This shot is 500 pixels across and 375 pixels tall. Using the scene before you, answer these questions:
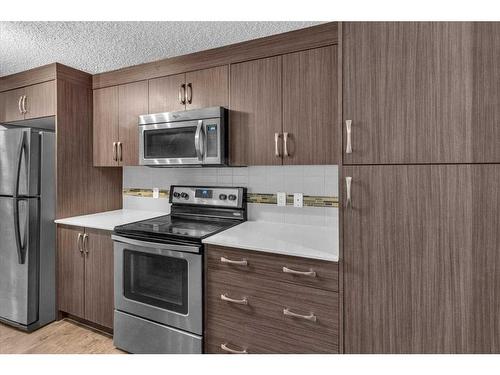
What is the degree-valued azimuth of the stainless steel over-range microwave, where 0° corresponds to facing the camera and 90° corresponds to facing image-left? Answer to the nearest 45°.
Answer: approximately 45°

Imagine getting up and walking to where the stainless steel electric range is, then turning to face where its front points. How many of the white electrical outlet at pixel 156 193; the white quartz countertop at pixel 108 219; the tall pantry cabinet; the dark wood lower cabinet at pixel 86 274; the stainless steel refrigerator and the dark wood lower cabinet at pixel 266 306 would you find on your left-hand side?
2

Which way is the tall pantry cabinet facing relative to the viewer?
toward the camera

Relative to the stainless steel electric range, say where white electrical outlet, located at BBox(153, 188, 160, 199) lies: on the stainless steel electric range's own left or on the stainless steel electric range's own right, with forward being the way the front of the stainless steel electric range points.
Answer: on the stainless steel electric range's own right

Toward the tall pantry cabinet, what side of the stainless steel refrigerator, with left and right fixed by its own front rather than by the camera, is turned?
left

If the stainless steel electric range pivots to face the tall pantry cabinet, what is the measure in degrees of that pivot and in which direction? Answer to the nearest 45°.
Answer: approximately 90° to its left

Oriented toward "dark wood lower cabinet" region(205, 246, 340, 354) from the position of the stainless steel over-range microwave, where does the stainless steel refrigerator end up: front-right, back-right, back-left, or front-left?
back-right

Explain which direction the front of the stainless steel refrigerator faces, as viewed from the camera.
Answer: facing the viewer and to the left of the viewer

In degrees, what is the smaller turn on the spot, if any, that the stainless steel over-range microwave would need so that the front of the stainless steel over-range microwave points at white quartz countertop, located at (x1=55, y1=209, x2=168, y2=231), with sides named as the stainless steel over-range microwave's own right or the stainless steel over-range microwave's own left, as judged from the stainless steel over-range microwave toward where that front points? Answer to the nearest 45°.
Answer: approximately 90° to the stainless steel over-range microwave's own right

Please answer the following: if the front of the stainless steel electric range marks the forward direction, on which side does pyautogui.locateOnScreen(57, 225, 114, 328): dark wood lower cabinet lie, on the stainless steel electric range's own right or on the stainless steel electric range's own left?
on the stainless steel electric range's own right
